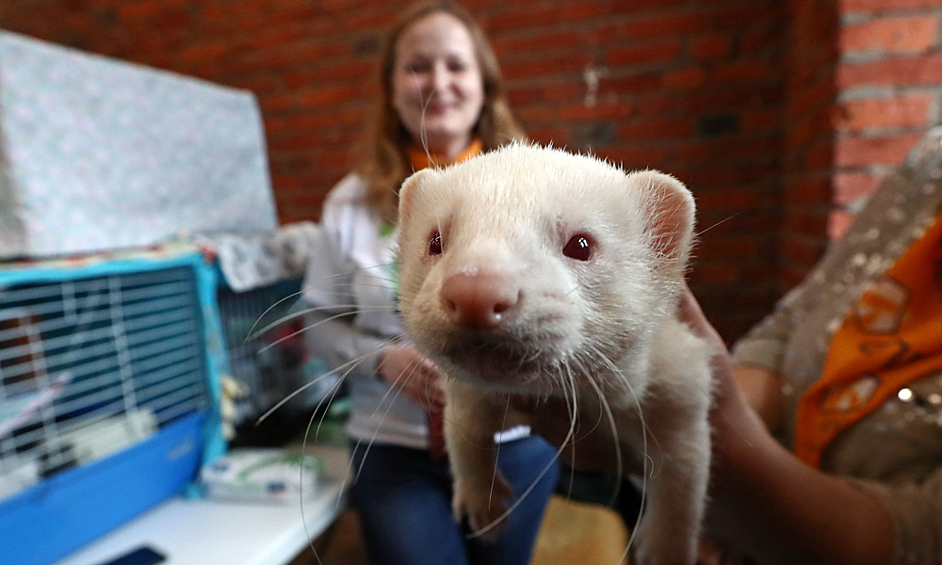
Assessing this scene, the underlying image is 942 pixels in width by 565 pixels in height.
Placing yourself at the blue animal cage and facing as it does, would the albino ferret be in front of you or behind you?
in front

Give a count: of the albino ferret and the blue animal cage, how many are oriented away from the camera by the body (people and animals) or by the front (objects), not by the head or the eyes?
0

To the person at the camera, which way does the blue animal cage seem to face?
facing the viewer and to the right of the viewer

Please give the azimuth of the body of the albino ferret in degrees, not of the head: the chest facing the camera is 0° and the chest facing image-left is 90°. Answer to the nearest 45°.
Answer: approximately 45°

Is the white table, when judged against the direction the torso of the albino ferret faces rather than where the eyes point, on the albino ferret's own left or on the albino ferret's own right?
on the albino ferret's own right

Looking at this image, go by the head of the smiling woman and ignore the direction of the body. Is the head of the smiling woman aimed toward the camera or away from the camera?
toward the camera

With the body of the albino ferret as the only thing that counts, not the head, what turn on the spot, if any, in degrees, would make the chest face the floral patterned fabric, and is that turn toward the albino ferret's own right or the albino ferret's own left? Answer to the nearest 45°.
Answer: approximately 90° to the albino ferret's own right
